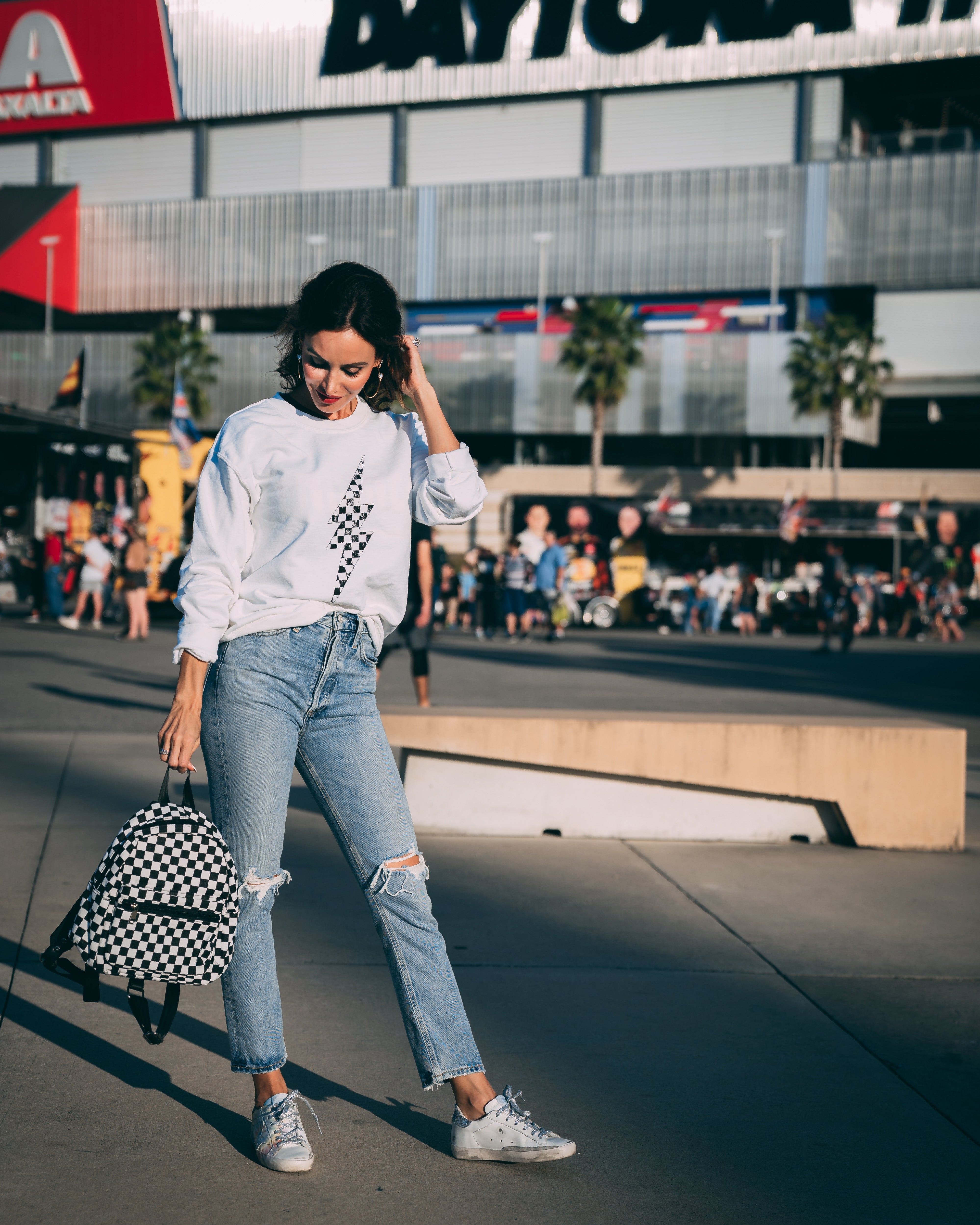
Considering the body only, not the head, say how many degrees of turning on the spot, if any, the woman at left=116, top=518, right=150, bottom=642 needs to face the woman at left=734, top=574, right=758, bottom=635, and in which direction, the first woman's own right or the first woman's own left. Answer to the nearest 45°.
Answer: approximately 135° to the first woman's own right

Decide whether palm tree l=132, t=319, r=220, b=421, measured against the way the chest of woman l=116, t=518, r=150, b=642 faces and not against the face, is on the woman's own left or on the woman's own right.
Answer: on the woman's own right
